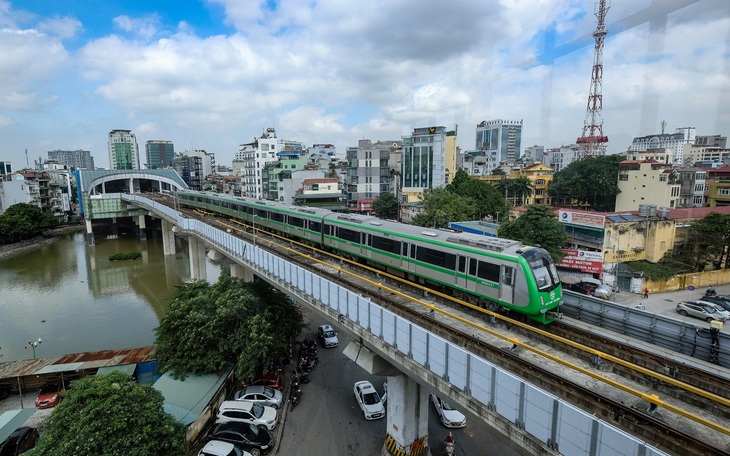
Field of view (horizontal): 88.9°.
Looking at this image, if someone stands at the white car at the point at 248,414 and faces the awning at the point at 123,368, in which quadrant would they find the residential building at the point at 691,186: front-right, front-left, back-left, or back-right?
back-right

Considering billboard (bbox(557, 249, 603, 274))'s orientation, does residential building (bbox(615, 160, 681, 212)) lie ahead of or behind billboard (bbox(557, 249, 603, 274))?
behind

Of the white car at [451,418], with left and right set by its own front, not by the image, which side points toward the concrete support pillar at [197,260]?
back

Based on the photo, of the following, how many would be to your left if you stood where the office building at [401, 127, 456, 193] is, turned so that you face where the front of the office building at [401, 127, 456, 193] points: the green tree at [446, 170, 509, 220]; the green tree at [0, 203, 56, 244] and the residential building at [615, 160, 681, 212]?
2

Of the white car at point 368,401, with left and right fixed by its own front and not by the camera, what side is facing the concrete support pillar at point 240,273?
back

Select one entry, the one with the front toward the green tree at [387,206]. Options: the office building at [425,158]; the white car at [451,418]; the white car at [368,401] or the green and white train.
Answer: the office building

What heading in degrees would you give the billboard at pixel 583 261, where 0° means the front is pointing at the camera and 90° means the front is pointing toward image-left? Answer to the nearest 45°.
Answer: approximately 0°

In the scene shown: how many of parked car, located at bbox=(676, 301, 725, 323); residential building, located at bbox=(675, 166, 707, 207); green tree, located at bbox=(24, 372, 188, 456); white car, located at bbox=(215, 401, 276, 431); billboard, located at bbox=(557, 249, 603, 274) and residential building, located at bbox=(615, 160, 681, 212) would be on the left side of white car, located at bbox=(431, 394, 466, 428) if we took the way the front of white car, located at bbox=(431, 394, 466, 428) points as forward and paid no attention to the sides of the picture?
4

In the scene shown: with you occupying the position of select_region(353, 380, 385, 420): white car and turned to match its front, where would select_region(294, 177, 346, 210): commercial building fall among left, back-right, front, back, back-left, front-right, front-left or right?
back-left

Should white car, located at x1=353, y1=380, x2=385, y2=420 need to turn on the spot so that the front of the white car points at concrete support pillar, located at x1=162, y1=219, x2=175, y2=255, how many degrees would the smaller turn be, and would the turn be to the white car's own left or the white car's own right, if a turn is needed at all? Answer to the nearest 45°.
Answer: approximately 180°

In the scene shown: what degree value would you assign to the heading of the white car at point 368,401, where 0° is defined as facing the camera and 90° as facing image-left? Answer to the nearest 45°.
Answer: approximately 315°
